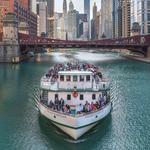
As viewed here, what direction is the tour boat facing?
toward the camera
